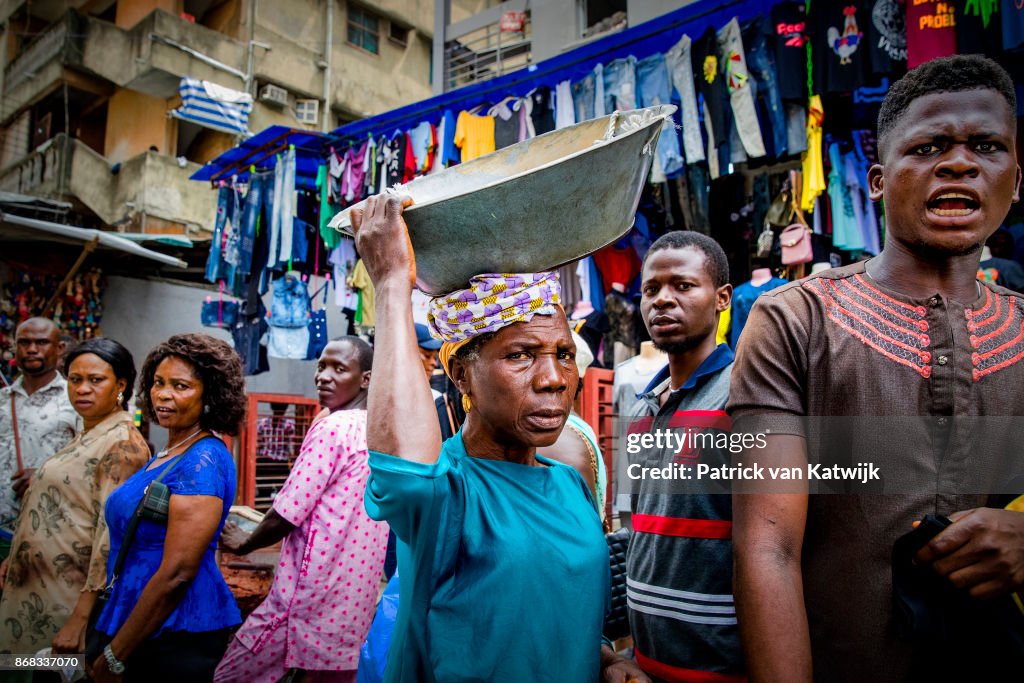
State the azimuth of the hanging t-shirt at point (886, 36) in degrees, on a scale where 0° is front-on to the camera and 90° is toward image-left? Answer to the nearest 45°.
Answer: approximately 0°

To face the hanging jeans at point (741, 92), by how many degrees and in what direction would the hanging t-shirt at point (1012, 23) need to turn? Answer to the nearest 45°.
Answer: approximately 90° to its right

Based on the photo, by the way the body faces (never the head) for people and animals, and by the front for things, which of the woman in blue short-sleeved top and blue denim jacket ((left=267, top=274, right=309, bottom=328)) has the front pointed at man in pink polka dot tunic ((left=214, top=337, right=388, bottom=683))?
the blue denim jacket

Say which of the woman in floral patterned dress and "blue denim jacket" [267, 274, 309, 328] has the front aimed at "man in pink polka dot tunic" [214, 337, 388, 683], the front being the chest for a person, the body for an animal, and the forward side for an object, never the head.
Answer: the blue denim jacket

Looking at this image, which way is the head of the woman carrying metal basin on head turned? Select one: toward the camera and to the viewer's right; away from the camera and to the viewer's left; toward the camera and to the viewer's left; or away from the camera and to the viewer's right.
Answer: toward the camera and to the viewer's right
